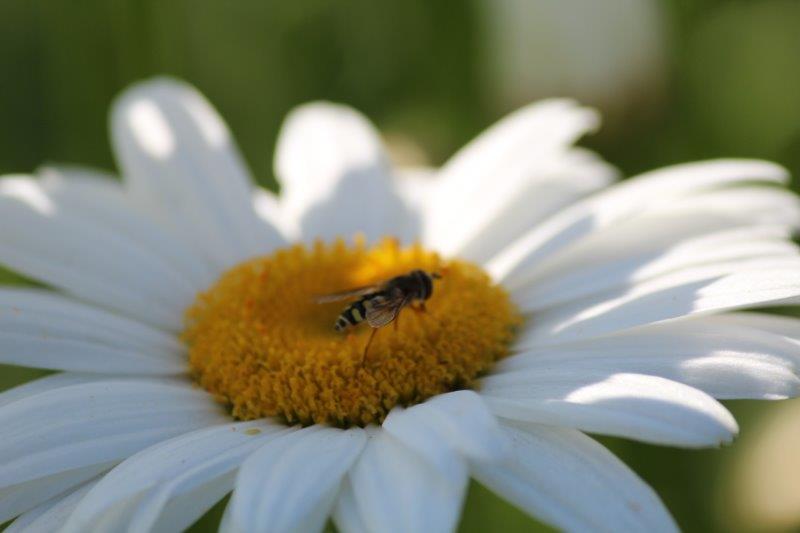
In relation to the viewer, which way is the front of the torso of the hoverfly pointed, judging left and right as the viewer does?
facing away from the viewer and to the right of the viewer
